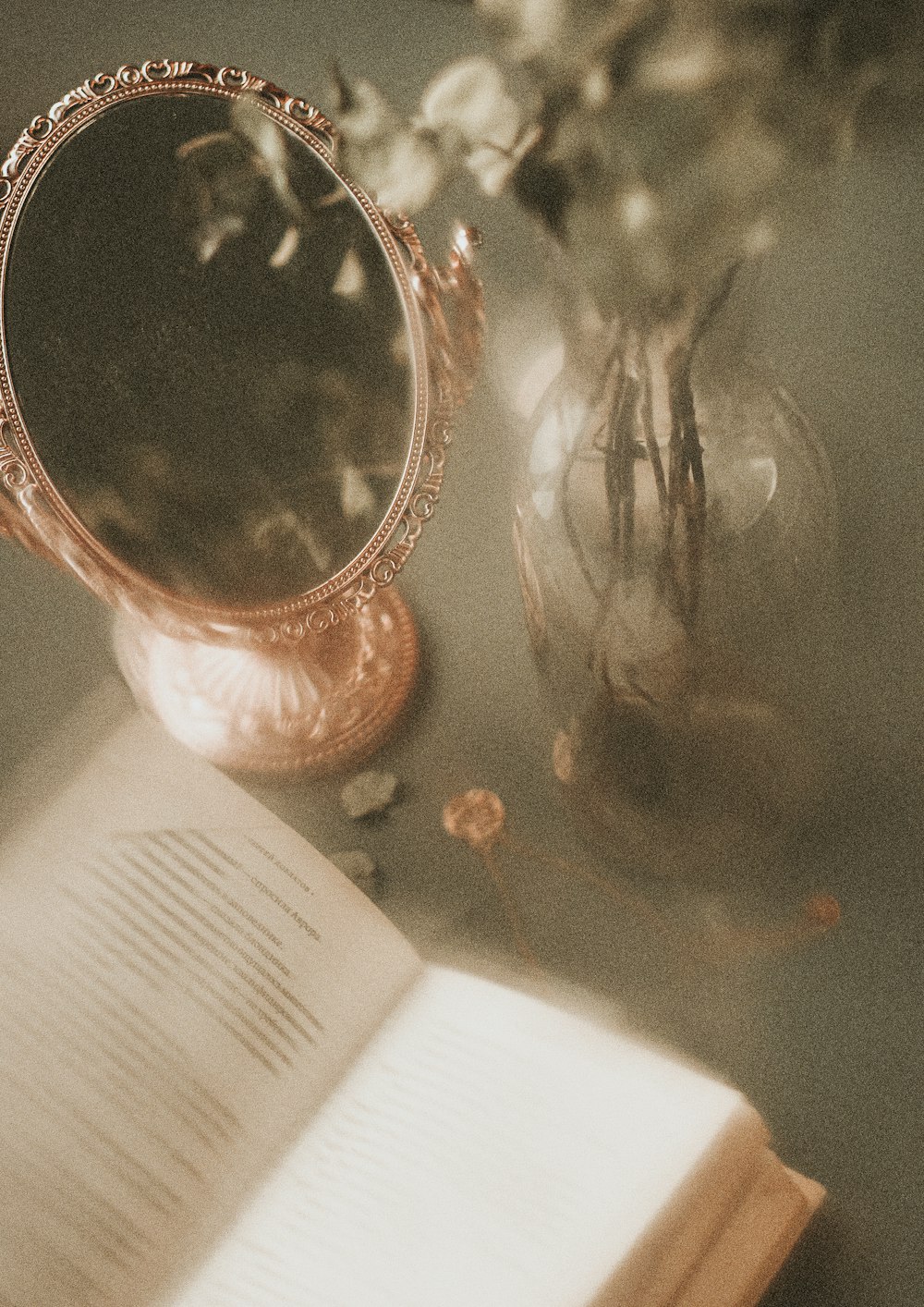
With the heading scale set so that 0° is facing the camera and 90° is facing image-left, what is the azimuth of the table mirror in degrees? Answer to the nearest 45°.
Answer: approximately 0°
